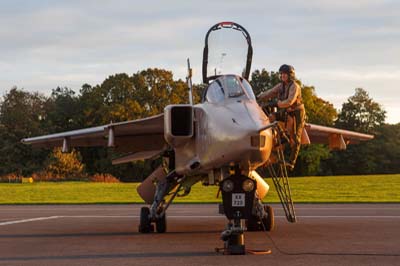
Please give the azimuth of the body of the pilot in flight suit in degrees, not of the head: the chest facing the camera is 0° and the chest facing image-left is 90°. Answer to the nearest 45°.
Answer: approximately 45°

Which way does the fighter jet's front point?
toward the camera
